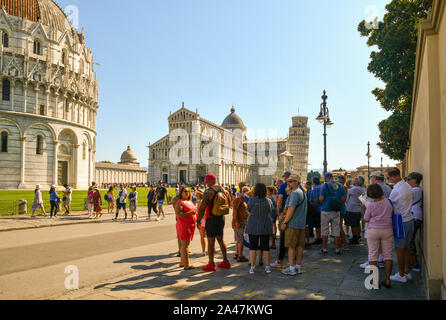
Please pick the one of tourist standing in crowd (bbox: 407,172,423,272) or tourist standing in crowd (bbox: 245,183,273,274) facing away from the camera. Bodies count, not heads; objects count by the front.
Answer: tourist standing in crowd (bbox: 245,183,273,274)

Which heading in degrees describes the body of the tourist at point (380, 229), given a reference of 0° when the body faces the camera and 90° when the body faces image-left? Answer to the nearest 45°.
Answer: approximately 135°

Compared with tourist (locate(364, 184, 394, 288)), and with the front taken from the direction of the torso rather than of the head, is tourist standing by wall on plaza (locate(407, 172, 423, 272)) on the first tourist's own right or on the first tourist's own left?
on the first tourist's own right

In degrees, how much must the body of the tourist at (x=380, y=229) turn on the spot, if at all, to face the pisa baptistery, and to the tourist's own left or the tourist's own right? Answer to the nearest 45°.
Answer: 0° — they already face it

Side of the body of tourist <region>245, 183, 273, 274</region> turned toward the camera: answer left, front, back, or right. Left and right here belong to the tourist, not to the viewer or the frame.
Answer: back

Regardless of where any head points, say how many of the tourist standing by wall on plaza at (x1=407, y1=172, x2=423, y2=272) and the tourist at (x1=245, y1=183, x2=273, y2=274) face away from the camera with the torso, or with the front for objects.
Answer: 1

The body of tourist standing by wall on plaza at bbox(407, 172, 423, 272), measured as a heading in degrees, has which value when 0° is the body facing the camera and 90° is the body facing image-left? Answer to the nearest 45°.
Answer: approximately 90°

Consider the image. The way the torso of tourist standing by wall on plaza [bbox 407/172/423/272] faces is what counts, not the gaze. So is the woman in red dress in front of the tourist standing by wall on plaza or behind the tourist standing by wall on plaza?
in front
